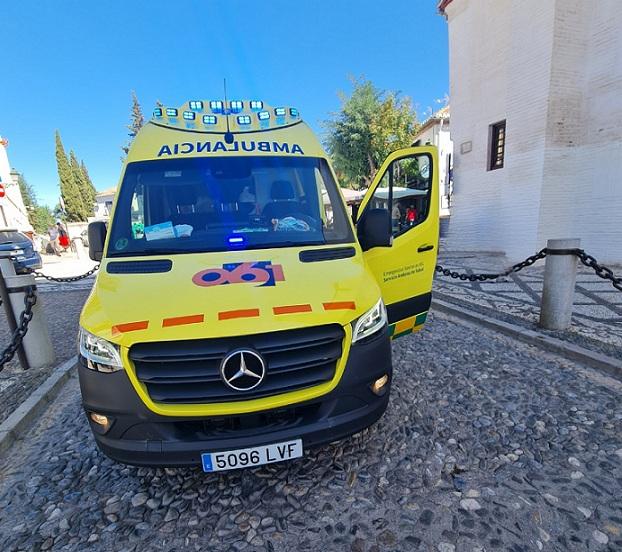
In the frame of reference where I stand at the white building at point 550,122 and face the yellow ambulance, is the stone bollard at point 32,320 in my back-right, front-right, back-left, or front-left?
front-right

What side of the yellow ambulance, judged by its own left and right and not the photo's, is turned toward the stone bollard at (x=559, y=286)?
left

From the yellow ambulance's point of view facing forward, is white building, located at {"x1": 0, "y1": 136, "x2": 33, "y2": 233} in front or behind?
behind

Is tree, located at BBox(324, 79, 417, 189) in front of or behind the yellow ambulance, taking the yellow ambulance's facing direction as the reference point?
behind

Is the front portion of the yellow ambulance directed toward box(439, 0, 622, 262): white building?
no

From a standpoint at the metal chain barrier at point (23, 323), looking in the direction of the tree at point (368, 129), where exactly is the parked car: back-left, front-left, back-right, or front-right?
front-left

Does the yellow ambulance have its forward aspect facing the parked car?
no

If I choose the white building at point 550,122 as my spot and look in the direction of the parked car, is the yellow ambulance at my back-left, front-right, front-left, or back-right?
front-left

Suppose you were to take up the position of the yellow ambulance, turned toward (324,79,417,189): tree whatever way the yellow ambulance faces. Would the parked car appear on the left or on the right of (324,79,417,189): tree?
left

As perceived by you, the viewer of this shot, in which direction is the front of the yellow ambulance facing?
facing the viewer

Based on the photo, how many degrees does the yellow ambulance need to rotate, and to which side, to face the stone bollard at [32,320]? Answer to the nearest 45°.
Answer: approximately 135° to its right

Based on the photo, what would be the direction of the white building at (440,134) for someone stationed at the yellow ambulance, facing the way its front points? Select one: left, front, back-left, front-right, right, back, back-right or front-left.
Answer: back-left
